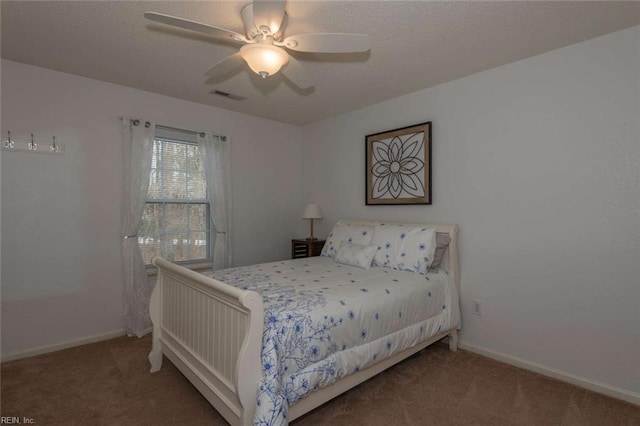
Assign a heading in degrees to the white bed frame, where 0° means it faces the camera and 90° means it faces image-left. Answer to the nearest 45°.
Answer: approximately 45°

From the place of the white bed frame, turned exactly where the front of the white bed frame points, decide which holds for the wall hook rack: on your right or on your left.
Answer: on your right

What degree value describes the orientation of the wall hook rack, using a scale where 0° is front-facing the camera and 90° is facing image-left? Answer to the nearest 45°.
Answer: approximately 0°

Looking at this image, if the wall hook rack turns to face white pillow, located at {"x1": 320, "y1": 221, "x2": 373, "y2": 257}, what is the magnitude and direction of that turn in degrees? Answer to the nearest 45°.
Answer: approximately 45° to its left

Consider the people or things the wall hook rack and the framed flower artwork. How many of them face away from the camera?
0

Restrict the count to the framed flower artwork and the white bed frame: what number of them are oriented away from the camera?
0

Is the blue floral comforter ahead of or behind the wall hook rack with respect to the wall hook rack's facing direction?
ahead

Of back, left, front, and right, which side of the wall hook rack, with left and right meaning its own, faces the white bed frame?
front

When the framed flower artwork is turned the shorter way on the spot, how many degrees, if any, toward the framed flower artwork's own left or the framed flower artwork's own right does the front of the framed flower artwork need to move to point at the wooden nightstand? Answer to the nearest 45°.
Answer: approximately 45° to the framed flower artwork's own right

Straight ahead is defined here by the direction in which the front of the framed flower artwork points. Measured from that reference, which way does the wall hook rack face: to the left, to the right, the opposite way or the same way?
to the left
